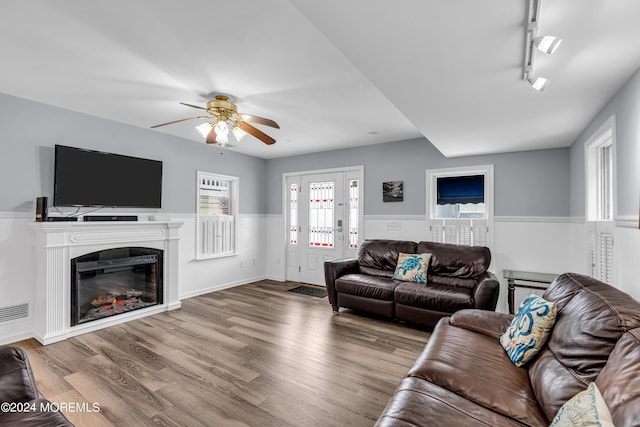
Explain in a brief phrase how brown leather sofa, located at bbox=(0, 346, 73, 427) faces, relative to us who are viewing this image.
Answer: facing the viewer and to the right of the viewer

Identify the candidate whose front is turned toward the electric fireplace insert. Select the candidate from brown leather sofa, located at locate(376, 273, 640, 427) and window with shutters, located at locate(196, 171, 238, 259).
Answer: the brown leather sofa

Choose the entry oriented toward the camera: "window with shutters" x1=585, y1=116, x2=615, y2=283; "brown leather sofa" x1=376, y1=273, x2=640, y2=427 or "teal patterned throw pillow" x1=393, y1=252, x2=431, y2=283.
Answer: the teal patterned throw pillow

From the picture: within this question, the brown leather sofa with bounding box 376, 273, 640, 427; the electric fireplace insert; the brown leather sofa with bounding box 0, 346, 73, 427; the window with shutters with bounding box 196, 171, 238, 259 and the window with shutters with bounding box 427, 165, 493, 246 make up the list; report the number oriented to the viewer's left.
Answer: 1

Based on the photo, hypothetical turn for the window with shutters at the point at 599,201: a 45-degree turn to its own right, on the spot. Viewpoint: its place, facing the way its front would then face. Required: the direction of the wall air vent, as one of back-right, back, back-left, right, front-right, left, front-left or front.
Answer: left

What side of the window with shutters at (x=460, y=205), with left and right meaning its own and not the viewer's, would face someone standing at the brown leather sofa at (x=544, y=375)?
front

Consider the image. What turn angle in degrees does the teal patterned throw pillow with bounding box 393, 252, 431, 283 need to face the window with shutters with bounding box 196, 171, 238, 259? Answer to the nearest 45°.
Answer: approximately 90° to its right

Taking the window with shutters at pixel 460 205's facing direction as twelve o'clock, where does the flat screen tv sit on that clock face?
The flat screen tv is roughly at 2 o'clock from the window with shutters.

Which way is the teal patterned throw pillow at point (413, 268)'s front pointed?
toward the camera

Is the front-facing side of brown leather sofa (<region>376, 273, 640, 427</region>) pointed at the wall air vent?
yes

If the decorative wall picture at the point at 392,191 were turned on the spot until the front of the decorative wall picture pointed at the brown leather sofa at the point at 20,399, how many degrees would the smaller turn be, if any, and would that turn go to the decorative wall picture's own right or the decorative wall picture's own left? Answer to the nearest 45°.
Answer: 0° — it already faces it

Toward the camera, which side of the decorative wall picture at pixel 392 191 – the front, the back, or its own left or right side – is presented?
front

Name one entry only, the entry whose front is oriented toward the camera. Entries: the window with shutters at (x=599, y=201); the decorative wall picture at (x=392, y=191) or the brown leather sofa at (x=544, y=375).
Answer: the decorative wall picture

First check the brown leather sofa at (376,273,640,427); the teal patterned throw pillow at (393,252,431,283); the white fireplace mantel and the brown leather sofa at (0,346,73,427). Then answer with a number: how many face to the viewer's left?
1

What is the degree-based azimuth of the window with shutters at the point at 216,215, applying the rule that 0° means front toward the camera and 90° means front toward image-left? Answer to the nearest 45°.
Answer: approximately 315°

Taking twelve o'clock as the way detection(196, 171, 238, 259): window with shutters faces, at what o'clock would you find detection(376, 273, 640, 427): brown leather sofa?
The brown leather sofa is roughly at 1 o'clock from the window with shutters.

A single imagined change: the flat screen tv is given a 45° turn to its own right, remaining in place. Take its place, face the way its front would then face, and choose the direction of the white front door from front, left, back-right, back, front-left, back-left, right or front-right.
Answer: left
